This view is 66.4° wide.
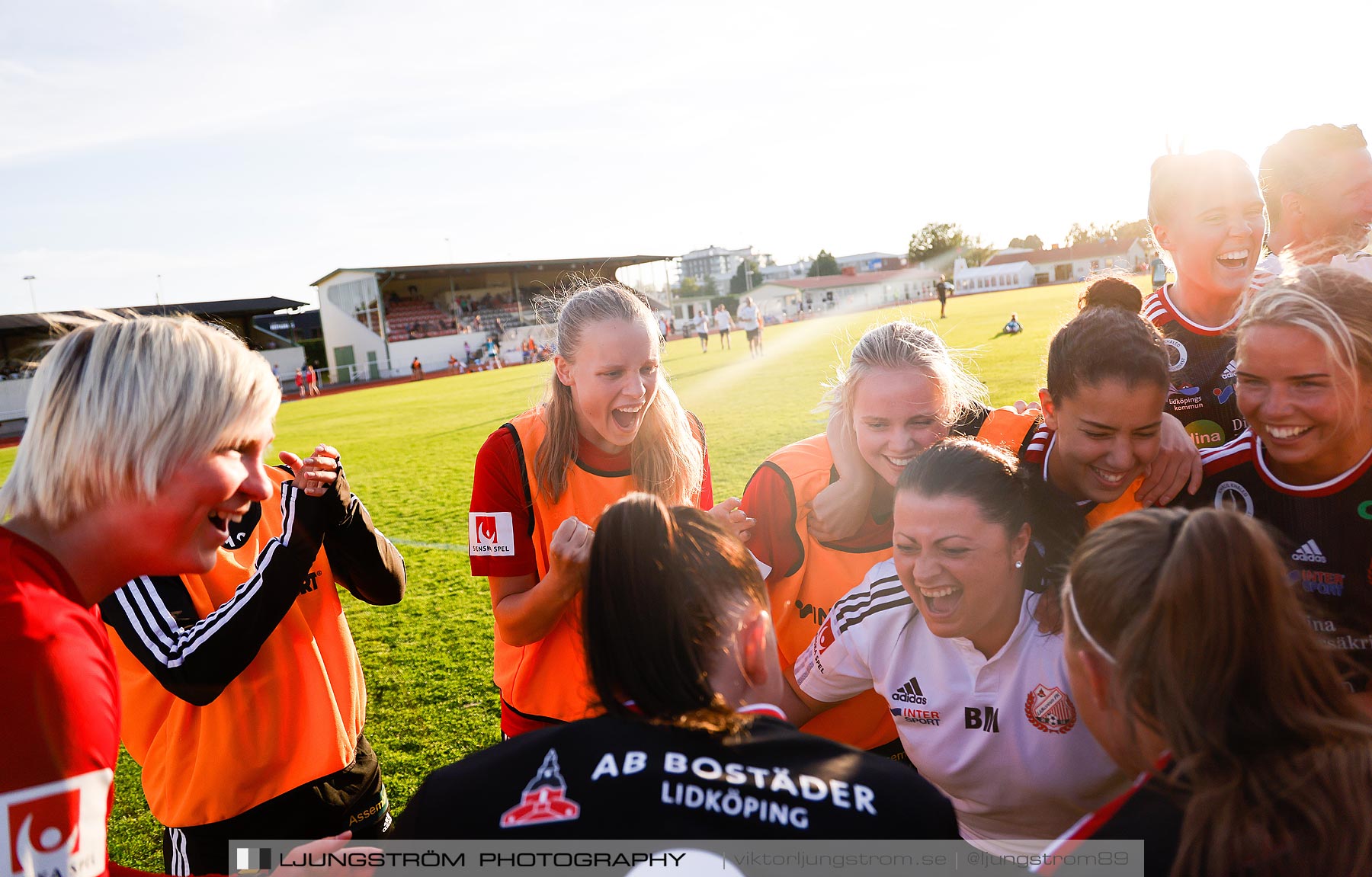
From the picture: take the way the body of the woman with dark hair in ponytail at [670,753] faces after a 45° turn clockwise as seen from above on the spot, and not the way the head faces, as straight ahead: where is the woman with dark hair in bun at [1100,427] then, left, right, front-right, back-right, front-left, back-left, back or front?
front

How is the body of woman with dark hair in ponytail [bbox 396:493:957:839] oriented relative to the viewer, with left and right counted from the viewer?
facing away from the viewer

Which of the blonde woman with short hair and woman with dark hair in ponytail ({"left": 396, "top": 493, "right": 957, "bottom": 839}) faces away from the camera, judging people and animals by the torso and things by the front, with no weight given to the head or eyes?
the woman with dark hair in ponytail

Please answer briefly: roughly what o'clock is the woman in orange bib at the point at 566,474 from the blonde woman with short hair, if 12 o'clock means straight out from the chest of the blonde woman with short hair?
The woman in orange bib is roughly at 11 o'clock from the blonde woman with short hair.

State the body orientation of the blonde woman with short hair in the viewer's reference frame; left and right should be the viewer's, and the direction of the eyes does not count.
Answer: facing to the right of the viewer

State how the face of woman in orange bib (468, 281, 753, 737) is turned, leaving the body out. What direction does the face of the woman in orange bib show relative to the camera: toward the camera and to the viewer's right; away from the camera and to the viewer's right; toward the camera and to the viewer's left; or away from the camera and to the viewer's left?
toward the camera and to the viewer's right

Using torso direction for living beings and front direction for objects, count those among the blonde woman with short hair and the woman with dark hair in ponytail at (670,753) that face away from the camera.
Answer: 1

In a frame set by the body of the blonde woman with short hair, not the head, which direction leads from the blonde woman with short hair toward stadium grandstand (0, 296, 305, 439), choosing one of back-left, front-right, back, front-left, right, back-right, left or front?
left

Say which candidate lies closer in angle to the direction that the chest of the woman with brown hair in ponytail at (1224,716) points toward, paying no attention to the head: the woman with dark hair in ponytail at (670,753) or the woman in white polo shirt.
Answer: the woman in white polo shirt

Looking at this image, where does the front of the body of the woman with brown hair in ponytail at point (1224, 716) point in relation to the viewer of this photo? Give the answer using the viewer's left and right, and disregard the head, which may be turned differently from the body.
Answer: facing away from the viewer and to the left of the viewer

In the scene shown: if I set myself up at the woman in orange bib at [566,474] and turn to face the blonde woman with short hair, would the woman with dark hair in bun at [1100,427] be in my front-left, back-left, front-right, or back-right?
back-left

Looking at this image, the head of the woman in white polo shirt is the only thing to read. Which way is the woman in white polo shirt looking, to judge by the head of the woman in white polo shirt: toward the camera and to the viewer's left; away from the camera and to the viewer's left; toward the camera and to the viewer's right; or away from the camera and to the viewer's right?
toward the camera and to the viewer's left
